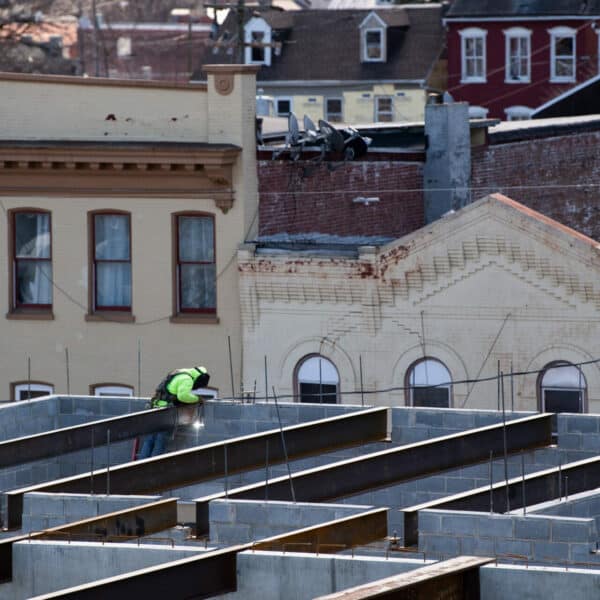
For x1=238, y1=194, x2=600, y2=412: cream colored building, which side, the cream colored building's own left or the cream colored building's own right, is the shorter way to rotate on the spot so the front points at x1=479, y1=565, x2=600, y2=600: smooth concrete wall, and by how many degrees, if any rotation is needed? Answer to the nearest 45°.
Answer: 0° — it already faces it

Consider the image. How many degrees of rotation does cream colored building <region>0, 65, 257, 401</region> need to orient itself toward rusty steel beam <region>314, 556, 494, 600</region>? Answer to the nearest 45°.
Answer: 0° — it already faces it

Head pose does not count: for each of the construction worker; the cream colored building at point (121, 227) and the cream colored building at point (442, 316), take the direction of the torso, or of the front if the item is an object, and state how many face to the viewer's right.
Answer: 1

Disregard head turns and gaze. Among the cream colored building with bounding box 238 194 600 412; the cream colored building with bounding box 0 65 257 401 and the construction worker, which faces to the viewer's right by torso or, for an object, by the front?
the construction worker

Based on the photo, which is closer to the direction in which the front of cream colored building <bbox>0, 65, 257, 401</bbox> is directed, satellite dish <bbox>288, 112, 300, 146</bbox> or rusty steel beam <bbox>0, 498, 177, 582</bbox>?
the rusty steel beam

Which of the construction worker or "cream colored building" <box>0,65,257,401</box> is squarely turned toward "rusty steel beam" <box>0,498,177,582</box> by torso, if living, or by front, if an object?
the cream colored building

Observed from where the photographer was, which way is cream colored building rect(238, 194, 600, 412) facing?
facing the viewer

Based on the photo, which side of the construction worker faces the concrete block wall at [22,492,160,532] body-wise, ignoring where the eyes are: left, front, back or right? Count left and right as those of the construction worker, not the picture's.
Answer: right

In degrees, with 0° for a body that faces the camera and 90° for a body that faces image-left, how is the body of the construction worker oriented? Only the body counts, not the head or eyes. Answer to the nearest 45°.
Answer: approximately 270°

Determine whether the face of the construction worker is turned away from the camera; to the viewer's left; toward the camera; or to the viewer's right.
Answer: to the viewer's right

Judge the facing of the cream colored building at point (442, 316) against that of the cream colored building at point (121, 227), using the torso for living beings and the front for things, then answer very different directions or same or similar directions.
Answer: same or similar directions

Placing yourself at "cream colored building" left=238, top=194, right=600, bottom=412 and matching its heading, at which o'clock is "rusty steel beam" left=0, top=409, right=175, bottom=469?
The rusty steel beam is roughly at 1 o'clock from the cream colored building.

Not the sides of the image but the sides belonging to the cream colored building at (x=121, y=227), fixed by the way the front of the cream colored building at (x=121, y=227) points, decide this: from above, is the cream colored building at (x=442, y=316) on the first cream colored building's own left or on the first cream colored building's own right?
on the first cream colored building's own left

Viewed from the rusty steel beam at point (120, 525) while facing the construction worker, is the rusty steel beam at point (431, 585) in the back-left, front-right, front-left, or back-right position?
back-right

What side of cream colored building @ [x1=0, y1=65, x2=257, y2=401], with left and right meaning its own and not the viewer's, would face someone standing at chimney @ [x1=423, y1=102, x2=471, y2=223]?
left

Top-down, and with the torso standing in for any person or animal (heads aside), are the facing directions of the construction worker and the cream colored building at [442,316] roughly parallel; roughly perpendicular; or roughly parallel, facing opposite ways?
roughly perpendicular
